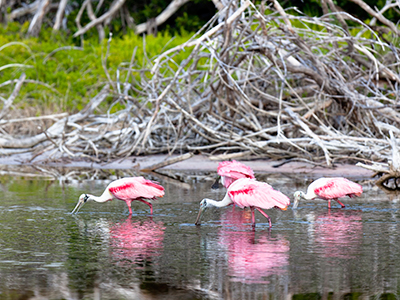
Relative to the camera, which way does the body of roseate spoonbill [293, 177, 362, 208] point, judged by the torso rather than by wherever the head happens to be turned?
to the viewer's left

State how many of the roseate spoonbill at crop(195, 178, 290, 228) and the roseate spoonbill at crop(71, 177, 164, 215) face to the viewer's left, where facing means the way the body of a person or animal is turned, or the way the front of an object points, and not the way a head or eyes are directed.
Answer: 2

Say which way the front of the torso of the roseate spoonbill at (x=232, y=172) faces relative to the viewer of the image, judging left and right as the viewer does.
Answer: facing to the left of the viewer

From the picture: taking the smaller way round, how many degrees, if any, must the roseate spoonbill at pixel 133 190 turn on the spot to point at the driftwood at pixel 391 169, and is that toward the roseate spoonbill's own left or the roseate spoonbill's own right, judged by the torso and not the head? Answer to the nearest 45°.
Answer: approximately 180°

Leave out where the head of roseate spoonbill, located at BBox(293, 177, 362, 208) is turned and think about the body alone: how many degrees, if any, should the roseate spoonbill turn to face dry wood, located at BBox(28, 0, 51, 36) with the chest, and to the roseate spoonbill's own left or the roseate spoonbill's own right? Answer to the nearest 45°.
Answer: approximately 45° to the roseate spoonbill's own right

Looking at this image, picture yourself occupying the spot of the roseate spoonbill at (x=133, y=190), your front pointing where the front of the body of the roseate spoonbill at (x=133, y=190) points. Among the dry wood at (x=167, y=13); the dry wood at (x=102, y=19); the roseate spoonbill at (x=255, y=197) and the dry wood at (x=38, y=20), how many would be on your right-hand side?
3

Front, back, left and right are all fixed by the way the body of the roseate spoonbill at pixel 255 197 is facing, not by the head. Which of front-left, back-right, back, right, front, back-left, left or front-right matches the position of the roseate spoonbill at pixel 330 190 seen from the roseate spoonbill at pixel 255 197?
back-right

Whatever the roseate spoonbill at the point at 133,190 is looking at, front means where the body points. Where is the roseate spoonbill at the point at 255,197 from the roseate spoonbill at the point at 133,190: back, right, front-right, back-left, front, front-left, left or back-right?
back-left

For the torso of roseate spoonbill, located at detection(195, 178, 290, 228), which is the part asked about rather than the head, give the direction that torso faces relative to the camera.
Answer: to the viewer's left

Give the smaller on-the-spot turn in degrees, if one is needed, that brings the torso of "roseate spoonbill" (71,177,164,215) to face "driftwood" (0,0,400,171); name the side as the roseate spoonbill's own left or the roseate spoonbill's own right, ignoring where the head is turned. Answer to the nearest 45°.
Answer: approximately 135° to the roseate spoonbill's own right

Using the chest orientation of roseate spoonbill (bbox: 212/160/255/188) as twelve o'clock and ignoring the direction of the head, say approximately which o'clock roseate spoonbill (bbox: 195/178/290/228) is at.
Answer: roseate spoonbill (bbox: 195/178/290/228) is roughly at 9 o'clock from roseate spoonbill (bbox: 212/160/255/188).

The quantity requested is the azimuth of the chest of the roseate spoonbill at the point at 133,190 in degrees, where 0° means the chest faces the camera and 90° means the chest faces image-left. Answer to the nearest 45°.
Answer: approximately 90°

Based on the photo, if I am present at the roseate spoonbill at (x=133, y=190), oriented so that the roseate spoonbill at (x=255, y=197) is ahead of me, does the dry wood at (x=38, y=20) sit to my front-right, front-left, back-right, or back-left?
back-left
